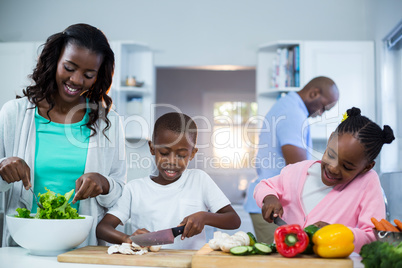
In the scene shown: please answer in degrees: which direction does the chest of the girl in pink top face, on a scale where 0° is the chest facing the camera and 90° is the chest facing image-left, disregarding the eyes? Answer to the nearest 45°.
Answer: approximately 45°

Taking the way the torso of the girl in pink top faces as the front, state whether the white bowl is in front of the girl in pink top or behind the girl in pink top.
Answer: in front

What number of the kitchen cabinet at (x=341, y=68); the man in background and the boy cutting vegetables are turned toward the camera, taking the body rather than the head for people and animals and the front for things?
2

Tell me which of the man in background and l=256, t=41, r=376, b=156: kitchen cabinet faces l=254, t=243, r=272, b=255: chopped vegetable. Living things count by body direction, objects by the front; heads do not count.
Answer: the kitchen cabinet

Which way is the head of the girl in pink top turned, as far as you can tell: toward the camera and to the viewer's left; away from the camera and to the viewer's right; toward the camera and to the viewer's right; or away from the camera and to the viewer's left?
toward the camera and to the viewer's left
